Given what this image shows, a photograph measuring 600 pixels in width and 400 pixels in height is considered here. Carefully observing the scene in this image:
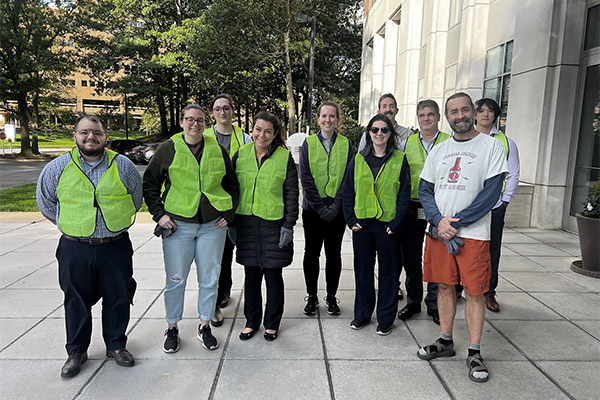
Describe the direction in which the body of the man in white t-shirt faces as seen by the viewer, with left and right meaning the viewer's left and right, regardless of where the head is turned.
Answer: facing the viewer and to the left of the viewer

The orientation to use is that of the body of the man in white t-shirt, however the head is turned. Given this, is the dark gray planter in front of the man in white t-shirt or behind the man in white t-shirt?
behind

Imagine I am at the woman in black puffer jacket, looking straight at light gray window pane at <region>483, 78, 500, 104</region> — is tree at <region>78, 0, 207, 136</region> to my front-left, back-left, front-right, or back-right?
front-left

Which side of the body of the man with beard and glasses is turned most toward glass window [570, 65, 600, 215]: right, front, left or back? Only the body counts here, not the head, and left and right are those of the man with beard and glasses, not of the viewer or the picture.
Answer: left

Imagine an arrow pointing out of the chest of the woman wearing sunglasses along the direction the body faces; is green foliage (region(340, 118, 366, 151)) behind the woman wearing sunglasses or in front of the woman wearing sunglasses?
behind

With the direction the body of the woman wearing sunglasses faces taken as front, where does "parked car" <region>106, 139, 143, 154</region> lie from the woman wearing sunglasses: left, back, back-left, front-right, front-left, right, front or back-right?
back-right

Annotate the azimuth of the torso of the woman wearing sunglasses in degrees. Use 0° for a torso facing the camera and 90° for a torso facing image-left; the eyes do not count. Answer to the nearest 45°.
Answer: approximately 0°

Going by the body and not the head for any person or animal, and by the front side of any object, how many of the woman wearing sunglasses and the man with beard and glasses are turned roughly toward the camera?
2

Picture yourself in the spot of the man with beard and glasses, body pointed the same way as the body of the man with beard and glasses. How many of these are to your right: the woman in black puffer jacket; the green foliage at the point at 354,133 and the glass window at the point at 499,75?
0

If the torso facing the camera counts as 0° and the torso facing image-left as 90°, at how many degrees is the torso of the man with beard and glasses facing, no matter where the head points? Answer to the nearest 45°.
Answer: approximately 0°

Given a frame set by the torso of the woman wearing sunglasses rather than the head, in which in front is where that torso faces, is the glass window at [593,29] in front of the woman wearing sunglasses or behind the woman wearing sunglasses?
behind

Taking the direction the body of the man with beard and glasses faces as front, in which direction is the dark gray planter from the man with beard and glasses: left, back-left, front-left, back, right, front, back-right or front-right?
left

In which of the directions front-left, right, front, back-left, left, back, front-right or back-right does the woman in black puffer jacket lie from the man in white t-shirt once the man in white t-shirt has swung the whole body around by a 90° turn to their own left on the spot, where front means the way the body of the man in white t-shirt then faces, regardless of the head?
back-right

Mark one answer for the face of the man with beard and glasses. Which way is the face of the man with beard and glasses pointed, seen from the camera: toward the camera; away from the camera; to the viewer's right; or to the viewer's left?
toward the camera

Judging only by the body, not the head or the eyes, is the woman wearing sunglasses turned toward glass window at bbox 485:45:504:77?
no

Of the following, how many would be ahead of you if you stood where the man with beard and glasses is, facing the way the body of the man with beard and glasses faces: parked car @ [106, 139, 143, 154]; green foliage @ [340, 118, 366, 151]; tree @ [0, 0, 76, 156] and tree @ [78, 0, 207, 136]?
0

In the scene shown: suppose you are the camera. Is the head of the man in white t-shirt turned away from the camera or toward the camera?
toward the camera

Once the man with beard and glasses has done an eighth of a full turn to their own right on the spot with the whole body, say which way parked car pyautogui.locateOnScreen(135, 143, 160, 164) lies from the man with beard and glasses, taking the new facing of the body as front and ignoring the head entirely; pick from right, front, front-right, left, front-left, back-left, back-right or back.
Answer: back-right

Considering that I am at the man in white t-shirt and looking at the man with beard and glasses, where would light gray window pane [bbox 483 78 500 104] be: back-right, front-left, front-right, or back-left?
back-right
